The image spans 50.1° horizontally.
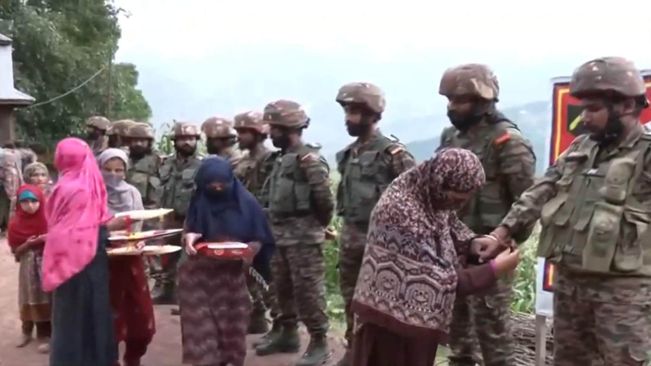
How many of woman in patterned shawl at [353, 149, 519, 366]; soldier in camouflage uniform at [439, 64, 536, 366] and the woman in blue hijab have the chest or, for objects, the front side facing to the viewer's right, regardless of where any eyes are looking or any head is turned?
1

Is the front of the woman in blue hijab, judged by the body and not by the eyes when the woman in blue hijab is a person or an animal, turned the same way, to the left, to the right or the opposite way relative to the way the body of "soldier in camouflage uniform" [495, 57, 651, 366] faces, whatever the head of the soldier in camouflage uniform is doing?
to the left

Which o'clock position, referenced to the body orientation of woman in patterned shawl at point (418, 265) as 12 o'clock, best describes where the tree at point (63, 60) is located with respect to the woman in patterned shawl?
The tree is roughly at 8 o'clock from the woman in patterned shawl.

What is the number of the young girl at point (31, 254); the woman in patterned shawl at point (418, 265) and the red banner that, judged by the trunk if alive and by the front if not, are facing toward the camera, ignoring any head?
2

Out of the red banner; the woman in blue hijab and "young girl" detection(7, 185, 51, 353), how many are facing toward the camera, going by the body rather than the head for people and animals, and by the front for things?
3

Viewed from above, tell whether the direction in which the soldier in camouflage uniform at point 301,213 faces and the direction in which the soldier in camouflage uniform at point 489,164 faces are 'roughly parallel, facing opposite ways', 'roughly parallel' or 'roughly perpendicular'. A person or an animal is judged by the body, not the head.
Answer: roughly parallel

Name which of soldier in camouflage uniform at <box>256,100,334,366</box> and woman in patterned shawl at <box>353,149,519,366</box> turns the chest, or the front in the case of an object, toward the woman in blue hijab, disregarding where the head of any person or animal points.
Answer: the soldier in camouflage uniform

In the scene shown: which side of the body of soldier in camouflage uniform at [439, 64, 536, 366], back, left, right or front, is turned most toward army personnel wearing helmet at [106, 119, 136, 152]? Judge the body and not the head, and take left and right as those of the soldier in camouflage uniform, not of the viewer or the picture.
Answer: right

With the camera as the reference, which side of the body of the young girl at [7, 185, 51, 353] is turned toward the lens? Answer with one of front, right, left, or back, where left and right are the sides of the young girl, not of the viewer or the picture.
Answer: front

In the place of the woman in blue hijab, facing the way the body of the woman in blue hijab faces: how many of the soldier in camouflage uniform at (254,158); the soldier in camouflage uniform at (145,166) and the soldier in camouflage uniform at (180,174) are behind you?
3

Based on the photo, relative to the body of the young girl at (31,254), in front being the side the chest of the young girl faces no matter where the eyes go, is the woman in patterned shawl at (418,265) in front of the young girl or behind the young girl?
in front

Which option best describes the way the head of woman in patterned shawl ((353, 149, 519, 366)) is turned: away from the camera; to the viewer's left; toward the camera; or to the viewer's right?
to the viewer's right
